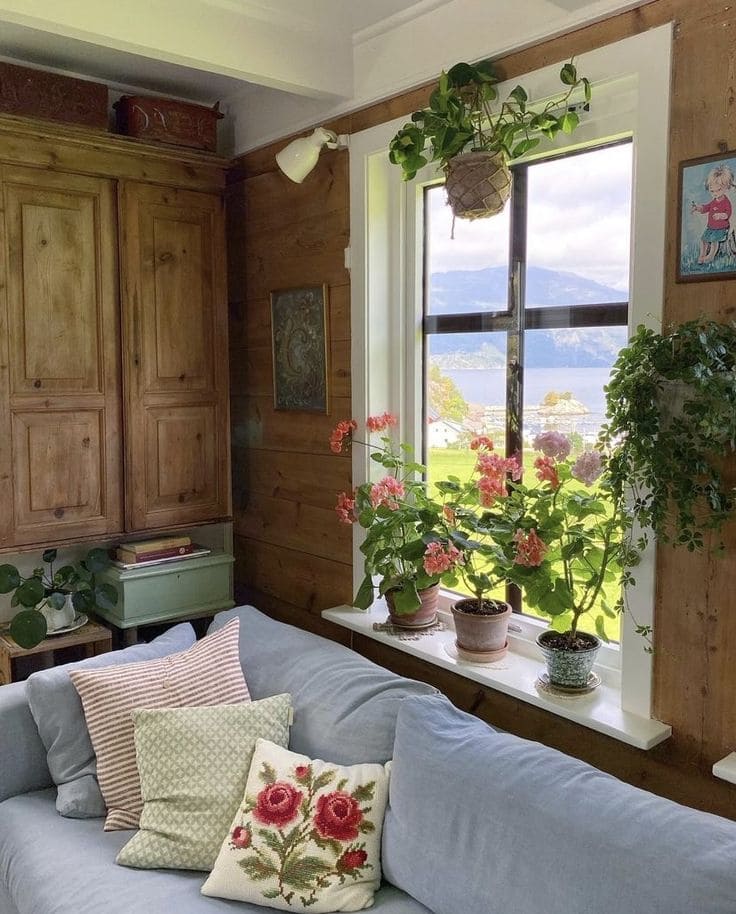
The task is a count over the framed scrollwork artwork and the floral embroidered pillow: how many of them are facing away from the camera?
0

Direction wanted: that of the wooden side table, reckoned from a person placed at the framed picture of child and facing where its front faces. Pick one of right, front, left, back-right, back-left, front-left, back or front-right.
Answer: front-right

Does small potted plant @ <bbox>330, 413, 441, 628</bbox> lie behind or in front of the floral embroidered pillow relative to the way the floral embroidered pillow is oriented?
behind

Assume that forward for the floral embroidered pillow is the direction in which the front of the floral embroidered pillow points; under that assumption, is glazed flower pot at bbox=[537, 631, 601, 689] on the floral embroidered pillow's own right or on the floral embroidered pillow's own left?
on the floral embroidered pillow's own left

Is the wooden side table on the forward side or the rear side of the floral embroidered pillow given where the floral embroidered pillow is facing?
on the rear side

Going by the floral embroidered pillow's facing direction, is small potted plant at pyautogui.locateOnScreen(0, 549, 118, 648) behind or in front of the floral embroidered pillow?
behind

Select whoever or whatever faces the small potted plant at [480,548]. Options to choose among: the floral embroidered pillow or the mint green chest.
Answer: the mint green chest

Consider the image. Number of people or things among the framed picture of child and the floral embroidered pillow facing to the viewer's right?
0

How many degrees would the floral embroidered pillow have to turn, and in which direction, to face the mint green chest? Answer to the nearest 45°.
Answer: approximately 180°

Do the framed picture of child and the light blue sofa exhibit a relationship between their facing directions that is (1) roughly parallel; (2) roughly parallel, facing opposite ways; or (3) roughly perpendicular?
roughly parallel

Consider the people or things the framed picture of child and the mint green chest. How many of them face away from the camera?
0

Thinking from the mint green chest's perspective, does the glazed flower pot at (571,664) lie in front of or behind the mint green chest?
in front

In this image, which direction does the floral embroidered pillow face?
toward the camera

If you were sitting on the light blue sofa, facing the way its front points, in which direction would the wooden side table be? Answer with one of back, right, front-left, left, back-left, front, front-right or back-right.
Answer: right

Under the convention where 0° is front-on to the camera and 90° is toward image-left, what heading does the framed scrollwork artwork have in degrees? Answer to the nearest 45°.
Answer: approximately 45°
